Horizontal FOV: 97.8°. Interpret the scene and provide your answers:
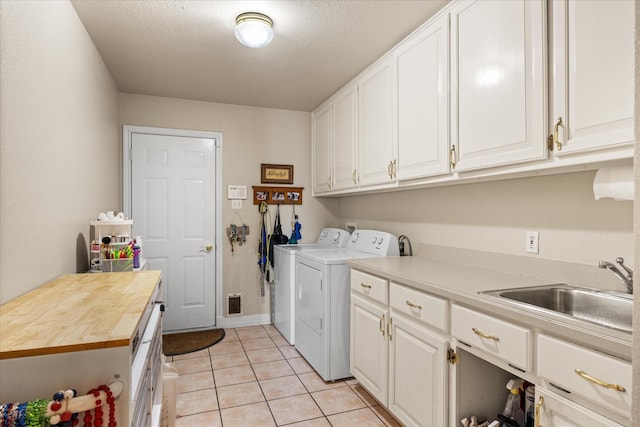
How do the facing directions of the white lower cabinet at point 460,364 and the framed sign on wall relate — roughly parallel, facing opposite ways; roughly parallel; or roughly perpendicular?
roughly perpendicular

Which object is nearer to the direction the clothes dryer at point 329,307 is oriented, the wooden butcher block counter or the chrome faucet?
the wooden butcher block counter

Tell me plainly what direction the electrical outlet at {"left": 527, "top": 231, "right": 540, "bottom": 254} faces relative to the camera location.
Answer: facing the viewer and to the left of the viewer

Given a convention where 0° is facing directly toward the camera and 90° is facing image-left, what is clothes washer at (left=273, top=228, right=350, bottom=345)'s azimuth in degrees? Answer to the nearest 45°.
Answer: approximately 45°

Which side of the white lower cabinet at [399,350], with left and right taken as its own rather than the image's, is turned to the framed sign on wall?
right

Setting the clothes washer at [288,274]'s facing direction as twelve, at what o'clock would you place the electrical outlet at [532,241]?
The electrical outlet is roughly at 9 o'clock from the clothes washer.

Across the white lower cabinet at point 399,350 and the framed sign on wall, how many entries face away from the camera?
0

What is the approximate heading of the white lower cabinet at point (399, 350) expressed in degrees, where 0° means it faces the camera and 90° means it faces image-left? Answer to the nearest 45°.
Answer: approximately 45°
